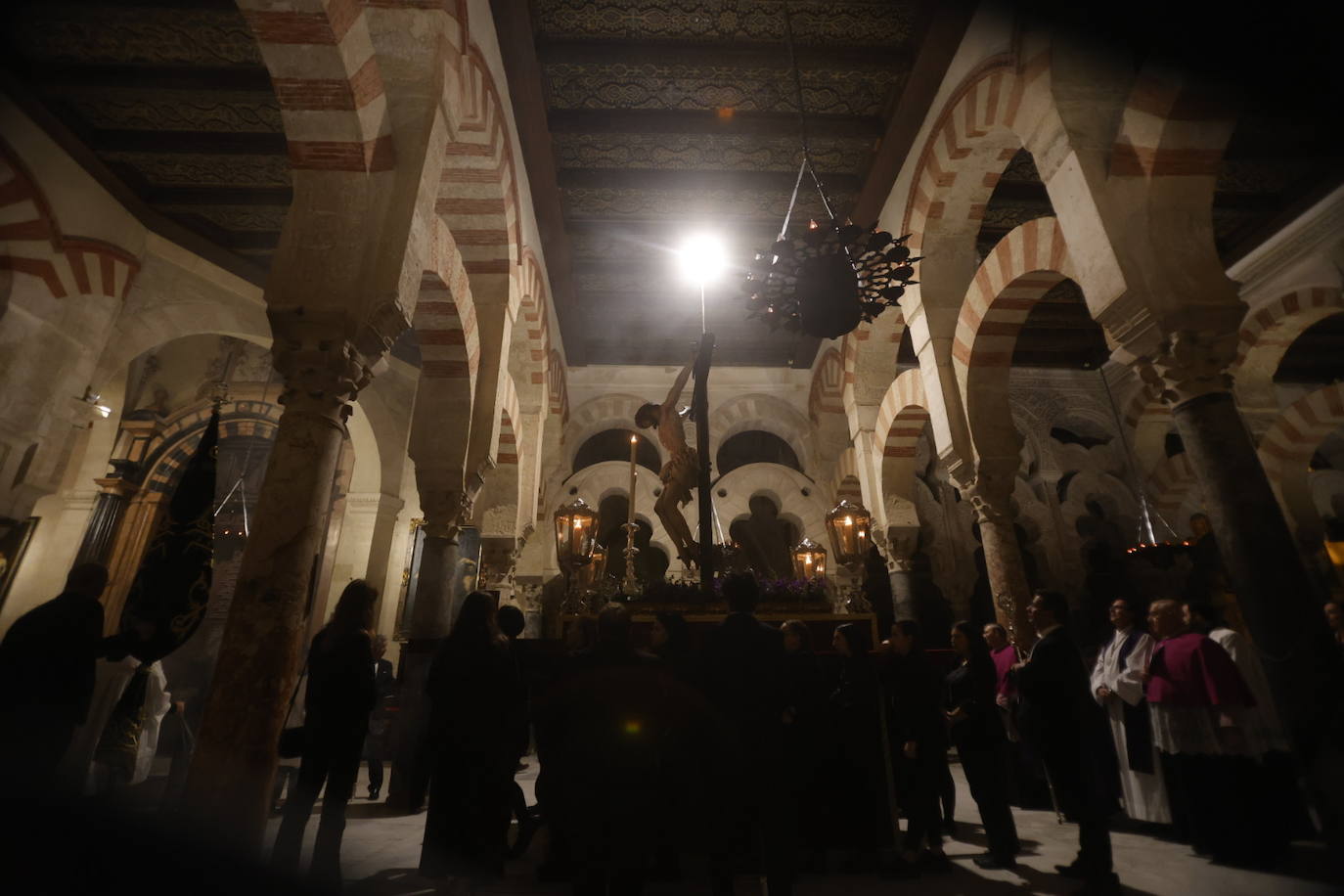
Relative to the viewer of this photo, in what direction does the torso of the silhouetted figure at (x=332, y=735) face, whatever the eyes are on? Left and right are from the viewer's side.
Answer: facing away from the viewer and to the right of the viewer

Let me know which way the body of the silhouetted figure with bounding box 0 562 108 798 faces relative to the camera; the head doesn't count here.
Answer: to the viewer's right

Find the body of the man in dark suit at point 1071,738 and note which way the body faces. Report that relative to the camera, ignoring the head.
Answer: to the viewer's left

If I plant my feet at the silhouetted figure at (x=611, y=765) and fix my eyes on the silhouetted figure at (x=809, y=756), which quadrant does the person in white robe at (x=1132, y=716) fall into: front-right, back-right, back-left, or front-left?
front-right

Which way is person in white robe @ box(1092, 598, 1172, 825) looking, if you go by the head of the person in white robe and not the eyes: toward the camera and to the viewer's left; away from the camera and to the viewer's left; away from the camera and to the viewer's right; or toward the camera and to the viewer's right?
toward the camera and to the viewer's left

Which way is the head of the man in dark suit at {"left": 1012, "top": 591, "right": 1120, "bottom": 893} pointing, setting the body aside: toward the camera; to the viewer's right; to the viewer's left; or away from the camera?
to the viewer's left

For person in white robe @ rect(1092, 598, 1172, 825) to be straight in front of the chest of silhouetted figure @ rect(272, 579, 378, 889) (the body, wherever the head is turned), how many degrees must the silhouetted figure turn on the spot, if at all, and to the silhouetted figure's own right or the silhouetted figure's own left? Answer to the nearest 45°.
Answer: approximately 45° to the silhouetted figure's own right

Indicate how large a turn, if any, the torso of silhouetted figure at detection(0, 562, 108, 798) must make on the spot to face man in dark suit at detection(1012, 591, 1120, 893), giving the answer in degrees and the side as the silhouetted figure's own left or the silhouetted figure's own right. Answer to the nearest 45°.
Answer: approximately 45° to the silhouetted figure's own right

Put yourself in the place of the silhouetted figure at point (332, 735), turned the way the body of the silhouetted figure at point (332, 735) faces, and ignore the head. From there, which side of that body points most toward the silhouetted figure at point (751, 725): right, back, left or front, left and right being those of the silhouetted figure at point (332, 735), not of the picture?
right

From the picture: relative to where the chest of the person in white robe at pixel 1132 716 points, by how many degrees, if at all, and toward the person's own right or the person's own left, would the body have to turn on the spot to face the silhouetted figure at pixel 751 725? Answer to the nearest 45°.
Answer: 0° — they already face them

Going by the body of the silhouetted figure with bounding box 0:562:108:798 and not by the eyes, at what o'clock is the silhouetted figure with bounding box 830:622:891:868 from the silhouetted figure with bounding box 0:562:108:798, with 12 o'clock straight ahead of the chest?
the silhouetted figure with bounding box 830:622:891:868 is roughly at 1 o'clock from the silhouetted figure with bounding box 0:562:108:798.

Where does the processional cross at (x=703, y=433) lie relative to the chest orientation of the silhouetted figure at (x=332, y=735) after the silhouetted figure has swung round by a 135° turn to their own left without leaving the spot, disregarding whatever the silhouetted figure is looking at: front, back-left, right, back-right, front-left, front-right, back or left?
back

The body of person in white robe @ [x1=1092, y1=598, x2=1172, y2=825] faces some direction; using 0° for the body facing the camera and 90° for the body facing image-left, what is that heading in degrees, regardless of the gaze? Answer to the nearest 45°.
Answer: approximately 45°

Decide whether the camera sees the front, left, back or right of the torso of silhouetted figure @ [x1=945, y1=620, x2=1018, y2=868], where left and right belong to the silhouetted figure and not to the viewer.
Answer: left
